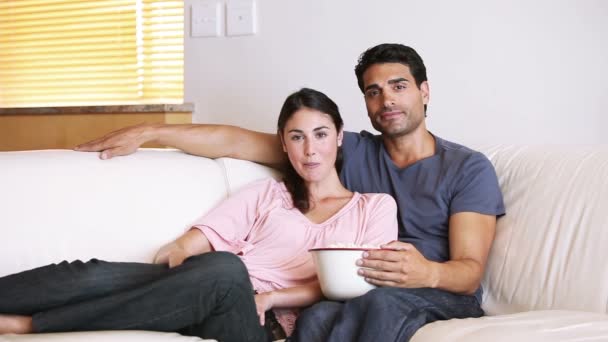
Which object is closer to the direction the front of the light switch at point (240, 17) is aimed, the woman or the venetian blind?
the woman

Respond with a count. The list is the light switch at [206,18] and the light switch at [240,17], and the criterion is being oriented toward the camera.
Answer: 2

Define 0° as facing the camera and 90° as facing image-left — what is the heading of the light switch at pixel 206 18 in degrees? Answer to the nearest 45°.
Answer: approximately 0°

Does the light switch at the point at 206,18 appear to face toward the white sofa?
yes

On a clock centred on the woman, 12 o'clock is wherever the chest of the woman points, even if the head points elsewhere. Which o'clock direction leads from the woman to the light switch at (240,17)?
The light switch is roughly at 6 o'clock from the woman.

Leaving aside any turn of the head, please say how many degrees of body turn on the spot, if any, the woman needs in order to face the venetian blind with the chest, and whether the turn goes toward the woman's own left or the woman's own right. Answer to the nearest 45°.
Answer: approximately 180°
